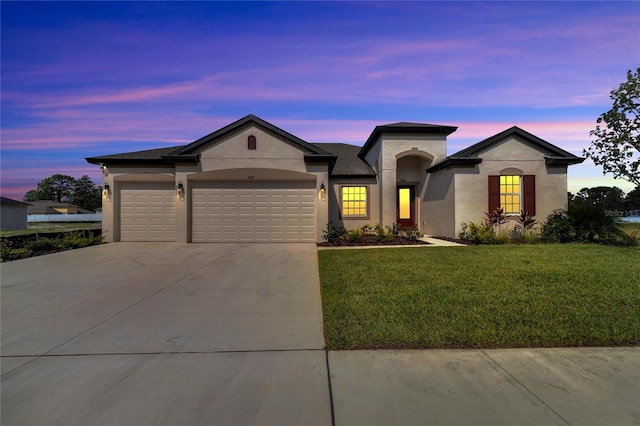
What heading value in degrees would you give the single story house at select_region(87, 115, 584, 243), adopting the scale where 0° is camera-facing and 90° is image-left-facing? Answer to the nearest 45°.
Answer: approximately 0°

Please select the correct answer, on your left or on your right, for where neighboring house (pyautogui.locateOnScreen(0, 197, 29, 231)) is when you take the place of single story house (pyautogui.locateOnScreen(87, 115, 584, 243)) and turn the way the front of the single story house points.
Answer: on your right

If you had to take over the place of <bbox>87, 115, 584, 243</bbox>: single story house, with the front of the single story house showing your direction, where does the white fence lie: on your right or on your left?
on your right

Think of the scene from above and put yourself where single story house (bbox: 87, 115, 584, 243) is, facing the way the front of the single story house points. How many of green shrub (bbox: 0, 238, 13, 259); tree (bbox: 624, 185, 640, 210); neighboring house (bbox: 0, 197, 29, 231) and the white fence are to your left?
1

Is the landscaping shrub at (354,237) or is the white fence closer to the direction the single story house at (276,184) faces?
the landscaping shrub

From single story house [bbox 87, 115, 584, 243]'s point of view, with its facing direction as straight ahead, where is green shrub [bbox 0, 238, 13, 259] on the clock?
The green shrub is roughly at 2 o'clock from the single story house.

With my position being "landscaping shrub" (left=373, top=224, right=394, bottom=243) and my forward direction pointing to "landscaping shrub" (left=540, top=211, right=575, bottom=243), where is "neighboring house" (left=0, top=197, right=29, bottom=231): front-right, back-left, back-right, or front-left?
back-left

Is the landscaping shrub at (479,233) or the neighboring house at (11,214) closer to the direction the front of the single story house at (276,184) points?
the landscaping shrub

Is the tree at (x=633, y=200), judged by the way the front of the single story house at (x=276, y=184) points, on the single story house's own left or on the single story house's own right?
on the single story house's own left
